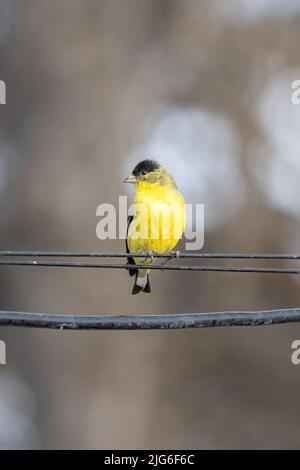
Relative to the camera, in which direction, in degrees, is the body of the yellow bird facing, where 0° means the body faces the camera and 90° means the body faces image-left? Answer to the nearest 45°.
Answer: approximately 315°
